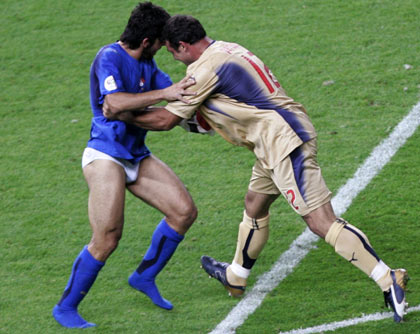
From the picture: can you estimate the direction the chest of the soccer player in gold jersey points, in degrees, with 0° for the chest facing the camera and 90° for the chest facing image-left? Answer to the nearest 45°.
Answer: approximately 90°

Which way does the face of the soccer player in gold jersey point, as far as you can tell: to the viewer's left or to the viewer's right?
to the viewer's left

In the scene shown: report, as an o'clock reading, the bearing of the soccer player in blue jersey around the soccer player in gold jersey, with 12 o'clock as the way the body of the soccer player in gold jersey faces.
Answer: The soccer player in blue jersey is roughly at 12 o'clock from the soccer player in gold jersey.

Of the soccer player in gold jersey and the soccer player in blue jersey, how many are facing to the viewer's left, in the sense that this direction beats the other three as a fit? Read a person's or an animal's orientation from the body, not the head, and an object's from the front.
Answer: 1

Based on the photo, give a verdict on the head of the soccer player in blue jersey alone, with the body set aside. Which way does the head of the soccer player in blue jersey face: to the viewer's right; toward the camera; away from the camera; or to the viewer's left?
to the viewer's right

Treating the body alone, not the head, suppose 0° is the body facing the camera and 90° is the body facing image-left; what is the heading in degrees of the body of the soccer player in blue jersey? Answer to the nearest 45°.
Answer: approximately 315°

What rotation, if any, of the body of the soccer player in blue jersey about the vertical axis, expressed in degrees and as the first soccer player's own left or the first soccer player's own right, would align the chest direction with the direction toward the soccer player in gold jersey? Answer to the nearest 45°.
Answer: approximately 45° to the first soccer player's own left

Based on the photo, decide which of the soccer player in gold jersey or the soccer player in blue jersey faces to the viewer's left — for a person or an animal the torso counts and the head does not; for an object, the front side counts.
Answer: the soccer player in gold jersey
